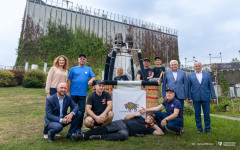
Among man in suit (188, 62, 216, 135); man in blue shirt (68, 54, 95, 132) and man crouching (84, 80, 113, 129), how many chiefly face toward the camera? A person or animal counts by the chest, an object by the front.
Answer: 3

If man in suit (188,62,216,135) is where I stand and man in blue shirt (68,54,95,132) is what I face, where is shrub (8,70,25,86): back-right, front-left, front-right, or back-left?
front-right

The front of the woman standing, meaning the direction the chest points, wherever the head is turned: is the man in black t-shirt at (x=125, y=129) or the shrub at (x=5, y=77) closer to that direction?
the man in black t-shirt

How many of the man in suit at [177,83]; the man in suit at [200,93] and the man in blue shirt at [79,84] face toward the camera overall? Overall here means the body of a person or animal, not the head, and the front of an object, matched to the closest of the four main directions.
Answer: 3

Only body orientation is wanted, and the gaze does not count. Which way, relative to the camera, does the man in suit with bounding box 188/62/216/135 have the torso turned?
toward the camera

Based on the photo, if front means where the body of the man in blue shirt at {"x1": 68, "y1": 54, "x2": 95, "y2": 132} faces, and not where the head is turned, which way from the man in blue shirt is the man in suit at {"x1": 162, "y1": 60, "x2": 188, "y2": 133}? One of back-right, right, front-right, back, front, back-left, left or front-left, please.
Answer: left

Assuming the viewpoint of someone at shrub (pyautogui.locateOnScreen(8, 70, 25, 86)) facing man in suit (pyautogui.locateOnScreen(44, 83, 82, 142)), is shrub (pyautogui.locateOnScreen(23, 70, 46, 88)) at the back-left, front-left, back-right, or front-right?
front-left

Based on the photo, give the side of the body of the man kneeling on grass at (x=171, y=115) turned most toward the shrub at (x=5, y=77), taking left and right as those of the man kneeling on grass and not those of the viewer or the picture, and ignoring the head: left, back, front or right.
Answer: right

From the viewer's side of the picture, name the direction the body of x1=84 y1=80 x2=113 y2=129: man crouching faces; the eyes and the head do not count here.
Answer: toward the camera

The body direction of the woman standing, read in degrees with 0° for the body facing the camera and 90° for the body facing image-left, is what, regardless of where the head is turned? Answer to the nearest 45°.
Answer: approximately 315°

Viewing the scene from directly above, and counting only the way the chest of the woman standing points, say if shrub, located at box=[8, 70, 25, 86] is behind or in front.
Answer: behind

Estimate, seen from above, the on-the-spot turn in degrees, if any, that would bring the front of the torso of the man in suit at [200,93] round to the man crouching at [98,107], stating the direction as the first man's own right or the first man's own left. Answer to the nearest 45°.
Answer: approximately 45° to the first man's own right

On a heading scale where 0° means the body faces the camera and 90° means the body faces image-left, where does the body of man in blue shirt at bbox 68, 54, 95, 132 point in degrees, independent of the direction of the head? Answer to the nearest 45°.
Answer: approximately 0°

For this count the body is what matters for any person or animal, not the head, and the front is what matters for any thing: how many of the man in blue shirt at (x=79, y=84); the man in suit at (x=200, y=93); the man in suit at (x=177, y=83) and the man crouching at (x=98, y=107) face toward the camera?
4

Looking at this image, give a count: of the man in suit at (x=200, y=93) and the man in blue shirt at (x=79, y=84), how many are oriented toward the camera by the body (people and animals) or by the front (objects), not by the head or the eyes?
2
